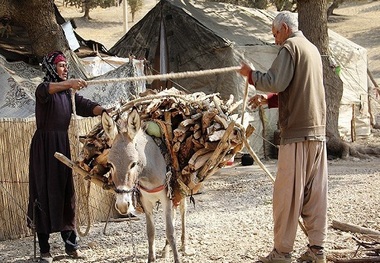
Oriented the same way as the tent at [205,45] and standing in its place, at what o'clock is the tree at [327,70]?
The tree is roughly at 8 o'clock from the tent.

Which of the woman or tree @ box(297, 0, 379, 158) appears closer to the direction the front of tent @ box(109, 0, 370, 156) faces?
the woman

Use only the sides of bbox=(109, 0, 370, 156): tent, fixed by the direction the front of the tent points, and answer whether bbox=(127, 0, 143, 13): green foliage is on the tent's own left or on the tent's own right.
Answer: on the tent's own right

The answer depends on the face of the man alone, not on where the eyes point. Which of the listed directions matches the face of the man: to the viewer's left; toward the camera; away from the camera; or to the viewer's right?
to the viewer's left

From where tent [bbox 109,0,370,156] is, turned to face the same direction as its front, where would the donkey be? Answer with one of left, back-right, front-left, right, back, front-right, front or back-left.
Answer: front-left

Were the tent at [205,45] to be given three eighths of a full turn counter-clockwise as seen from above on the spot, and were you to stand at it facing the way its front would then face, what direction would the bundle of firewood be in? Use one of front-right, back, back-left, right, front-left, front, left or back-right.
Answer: right

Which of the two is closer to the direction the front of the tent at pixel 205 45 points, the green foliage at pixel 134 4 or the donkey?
the donkey

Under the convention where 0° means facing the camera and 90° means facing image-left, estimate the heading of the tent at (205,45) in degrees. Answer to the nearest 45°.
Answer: approximately 45°

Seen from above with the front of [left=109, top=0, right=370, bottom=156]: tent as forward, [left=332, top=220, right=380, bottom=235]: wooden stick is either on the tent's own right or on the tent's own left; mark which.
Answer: on the tent's own left

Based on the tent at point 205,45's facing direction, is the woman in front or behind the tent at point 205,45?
in front

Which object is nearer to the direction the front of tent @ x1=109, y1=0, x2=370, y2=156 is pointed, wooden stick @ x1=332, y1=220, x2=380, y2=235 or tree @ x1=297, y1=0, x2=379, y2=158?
the wooden stick
